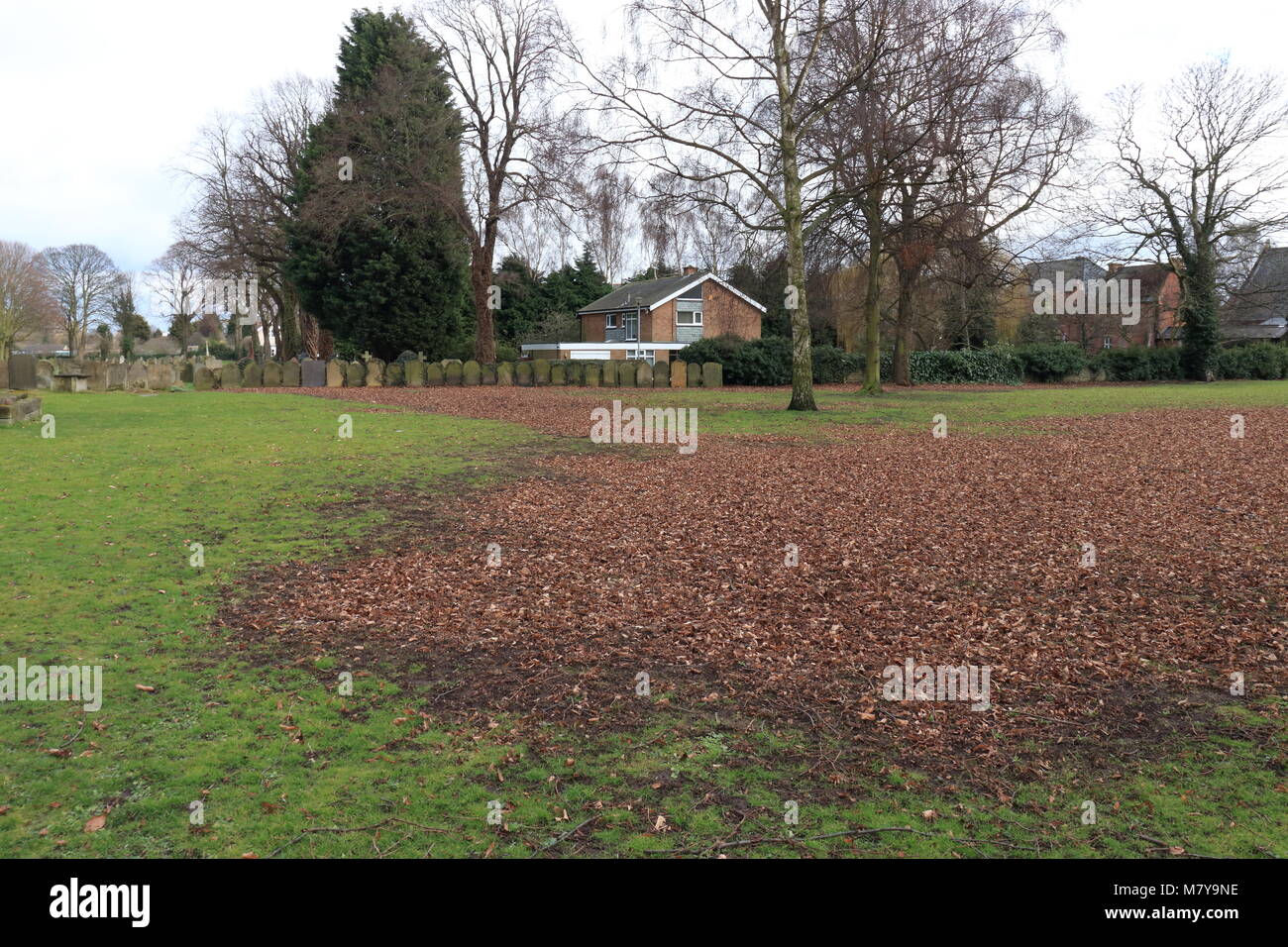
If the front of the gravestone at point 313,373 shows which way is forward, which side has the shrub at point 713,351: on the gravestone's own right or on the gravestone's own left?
on the gravestone's own left

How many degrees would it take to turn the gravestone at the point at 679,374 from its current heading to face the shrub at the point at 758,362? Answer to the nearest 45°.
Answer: approximately 135° to its left

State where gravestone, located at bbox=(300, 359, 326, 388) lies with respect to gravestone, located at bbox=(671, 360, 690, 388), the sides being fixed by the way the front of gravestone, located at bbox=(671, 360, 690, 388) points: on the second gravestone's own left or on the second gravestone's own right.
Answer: on the second gravestone's own right

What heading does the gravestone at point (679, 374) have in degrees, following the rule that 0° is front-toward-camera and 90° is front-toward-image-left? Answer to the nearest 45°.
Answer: approximately 0°

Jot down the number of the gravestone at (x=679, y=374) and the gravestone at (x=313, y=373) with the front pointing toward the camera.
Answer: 2

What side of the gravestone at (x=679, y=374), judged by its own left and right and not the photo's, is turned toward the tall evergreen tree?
right

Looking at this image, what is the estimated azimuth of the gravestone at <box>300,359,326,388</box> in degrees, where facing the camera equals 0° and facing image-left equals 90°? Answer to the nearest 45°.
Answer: approximately 0°

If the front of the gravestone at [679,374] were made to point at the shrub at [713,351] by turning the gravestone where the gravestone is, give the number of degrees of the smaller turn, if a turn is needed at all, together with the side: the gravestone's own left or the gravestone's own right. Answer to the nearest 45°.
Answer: approximately 135° to the gravestone's own left
